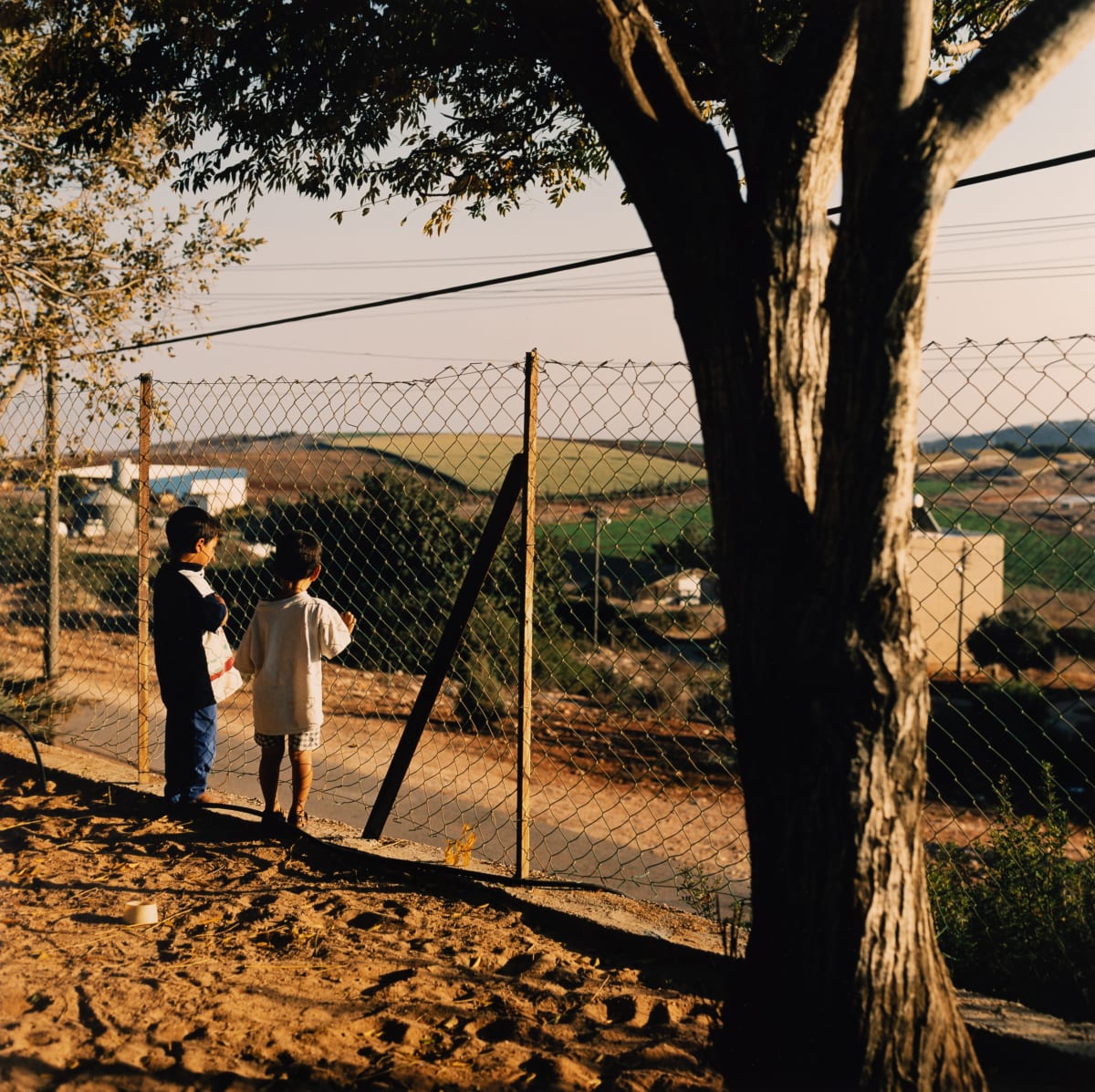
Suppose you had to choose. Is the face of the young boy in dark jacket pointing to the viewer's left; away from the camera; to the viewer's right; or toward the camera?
to the viewer's right

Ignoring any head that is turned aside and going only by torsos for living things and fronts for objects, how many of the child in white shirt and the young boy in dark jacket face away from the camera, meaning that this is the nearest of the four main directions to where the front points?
1

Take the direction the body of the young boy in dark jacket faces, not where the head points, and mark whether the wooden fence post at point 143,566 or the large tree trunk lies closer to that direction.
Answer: the large tree trunk

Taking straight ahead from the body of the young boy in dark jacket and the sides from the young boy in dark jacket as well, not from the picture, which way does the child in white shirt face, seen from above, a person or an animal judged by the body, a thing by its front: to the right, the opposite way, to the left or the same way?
to the left

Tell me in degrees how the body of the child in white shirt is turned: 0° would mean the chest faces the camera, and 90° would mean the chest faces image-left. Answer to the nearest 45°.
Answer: approximately 180°

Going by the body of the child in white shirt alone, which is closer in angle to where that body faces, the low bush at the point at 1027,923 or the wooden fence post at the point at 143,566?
the wooden fence post

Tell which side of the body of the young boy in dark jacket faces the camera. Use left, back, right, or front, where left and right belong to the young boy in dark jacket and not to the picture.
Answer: right

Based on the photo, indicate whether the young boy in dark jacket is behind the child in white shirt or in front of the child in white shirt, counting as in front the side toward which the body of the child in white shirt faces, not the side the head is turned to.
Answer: in front

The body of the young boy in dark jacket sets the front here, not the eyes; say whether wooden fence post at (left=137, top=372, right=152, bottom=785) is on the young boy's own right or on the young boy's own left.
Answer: on the young boy's own left

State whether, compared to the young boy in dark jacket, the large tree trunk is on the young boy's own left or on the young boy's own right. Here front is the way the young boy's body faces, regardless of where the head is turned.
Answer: on the young boy's own right
